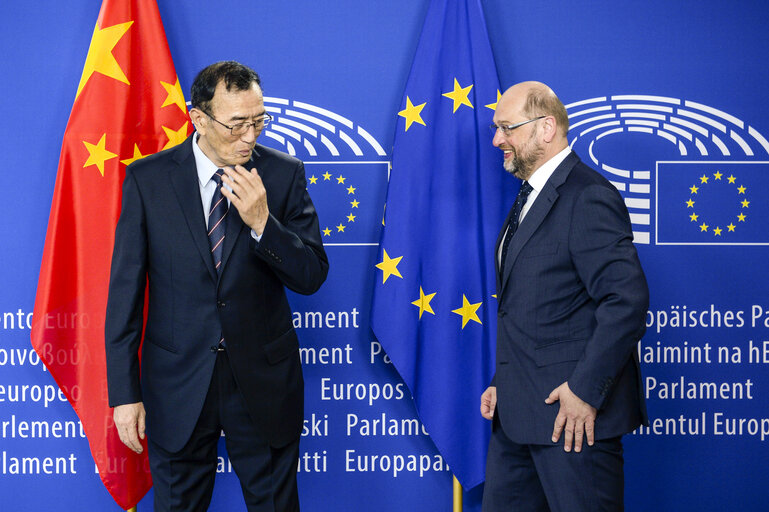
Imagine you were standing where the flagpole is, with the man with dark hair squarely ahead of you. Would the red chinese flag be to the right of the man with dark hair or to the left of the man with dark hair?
right

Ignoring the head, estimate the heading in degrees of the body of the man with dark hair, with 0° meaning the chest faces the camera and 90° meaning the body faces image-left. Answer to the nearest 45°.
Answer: approximately 0°

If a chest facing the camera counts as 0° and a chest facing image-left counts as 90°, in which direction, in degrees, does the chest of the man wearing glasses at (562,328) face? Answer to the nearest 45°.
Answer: approximately 90°

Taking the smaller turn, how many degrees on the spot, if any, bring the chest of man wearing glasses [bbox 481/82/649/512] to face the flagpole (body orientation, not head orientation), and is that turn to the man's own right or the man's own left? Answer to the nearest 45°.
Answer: approximately 45° to the man's own right

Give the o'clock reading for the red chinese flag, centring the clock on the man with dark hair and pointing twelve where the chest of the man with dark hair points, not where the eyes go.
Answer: The red chinese flag is roughly at 5 o'clock from the man with dark hair.

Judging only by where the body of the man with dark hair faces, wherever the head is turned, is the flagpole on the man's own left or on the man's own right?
on the man's own left

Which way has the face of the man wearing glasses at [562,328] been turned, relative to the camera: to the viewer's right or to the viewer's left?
to the viewer's left

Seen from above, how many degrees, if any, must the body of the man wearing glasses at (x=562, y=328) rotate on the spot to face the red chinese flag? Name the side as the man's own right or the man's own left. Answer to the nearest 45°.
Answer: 0° — they already face it
